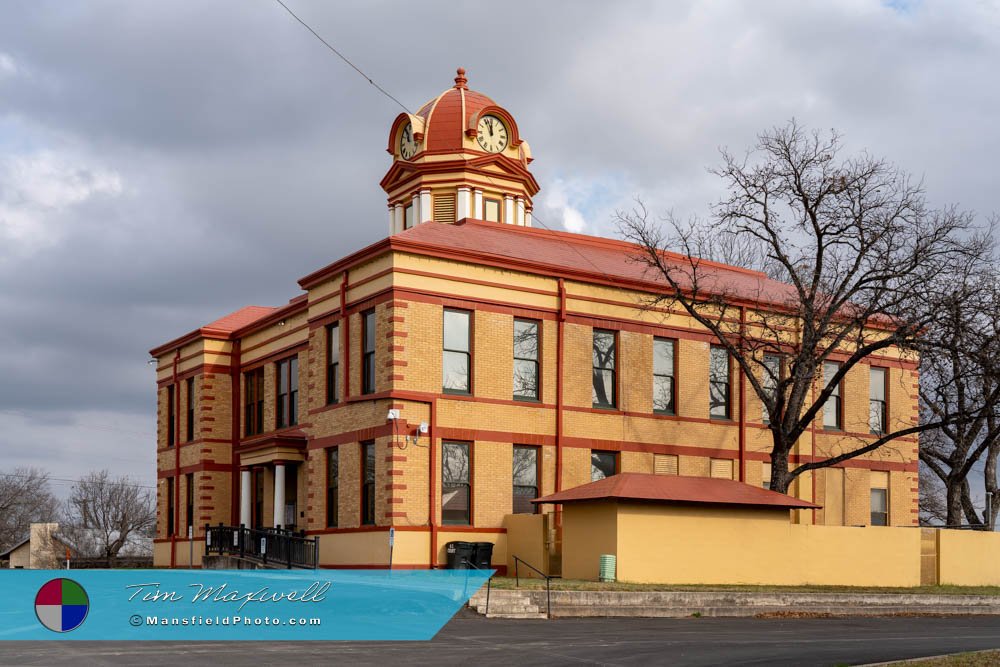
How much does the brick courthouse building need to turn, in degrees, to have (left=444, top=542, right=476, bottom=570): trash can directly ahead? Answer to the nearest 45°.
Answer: approximately 45° to its left

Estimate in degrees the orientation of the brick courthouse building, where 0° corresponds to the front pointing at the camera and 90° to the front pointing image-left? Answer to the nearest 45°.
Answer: approximately 45°

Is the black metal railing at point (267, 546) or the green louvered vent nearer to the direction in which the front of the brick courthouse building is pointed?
the black metal railing
